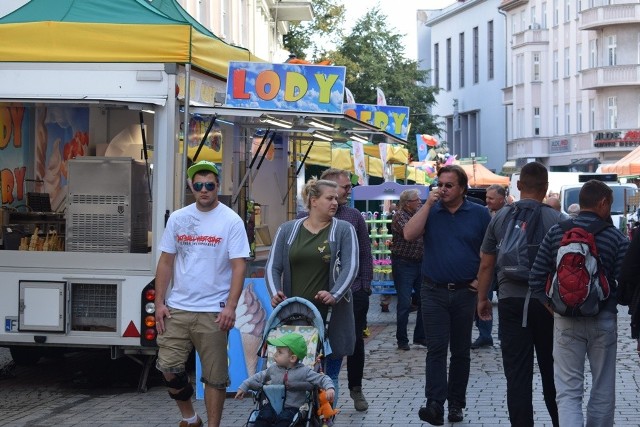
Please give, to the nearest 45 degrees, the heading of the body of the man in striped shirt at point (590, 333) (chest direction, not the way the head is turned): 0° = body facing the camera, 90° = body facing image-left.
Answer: approximately 180°

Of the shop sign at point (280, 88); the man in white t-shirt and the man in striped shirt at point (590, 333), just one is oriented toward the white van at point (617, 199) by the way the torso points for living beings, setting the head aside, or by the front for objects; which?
the man in striped shirt

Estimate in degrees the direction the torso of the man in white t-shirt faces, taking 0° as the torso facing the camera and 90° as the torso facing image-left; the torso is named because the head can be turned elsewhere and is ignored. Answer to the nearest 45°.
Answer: approximately 0°

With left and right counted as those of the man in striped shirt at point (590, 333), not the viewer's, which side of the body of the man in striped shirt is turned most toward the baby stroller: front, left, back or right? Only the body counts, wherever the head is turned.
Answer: left

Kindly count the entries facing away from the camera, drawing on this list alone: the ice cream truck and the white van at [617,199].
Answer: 1

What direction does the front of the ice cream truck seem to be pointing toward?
away from the camera
